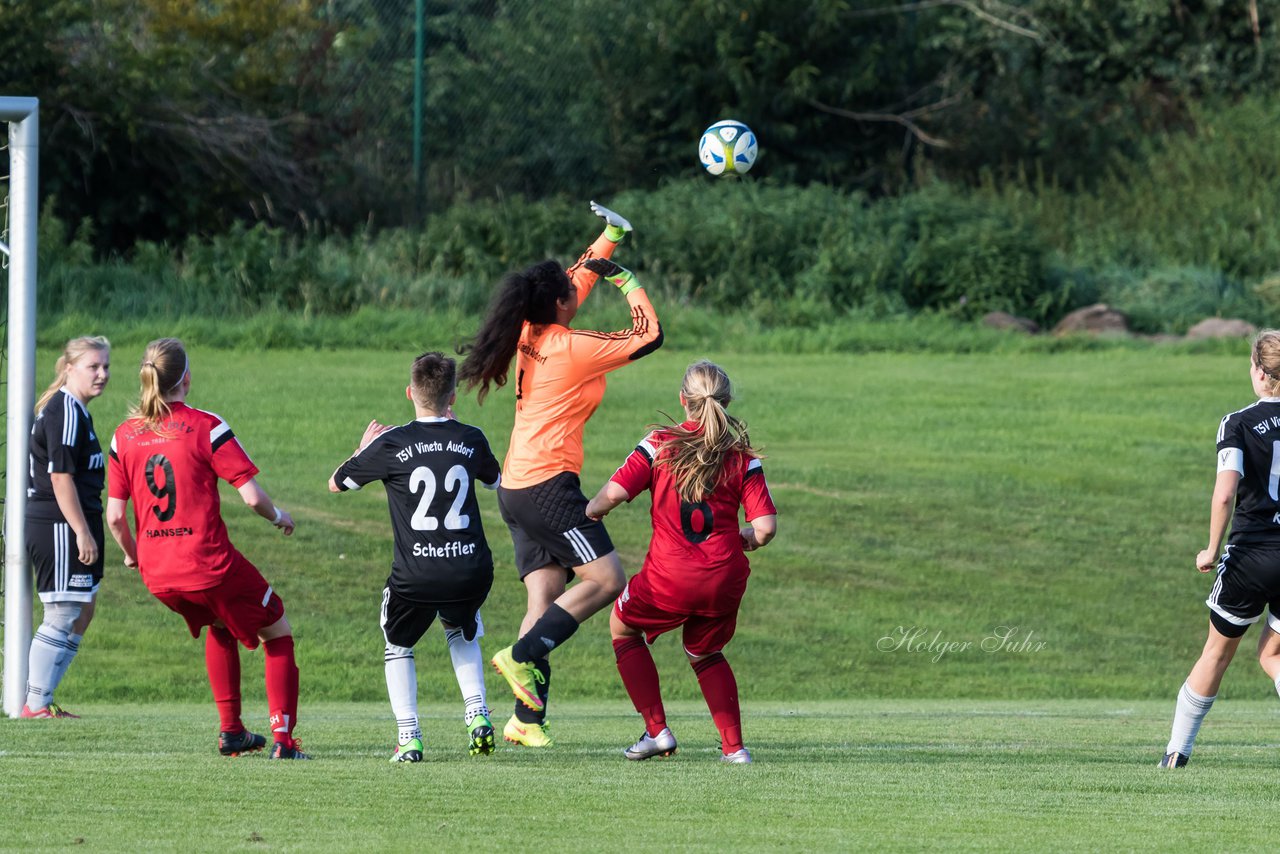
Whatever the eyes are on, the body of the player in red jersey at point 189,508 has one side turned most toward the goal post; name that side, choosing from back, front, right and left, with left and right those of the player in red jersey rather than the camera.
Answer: left

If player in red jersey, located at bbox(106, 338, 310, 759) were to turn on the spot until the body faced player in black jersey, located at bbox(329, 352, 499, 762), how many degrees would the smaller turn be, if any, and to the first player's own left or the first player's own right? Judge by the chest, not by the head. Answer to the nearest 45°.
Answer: approximately 45° to the first player's own right

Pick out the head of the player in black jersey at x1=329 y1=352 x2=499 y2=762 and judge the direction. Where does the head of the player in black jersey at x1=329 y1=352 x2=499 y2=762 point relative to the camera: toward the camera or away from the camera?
away from the camera

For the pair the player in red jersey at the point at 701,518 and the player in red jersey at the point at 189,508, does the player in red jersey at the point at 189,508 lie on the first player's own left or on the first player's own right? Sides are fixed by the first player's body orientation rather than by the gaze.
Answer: on the first player's own left

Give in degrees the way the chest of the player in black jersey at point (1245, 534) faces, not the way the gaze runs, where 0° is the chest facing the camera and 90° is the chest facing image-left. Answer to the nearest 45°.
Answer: approximately 135°

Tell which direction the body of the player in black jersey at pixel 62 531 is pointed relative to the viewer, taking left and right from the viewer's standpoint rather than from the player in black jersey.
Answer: facing to the right of the viewer

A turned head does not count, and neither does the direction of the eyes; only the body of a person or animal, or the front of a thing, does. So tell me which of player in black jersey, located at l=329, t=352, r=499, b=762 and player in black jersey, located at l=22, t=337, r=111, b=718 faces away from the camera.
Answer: player in black jersey, located at l=329, t=352, r=499, b=762

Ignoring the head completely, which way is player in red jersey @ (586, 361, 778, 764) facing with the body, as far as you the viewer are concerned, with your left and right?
facing away from the viewer

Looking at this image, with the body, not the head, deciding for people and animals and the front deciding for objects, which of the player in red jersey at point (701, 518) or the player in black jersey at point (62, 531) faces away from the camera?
the player in red jersey

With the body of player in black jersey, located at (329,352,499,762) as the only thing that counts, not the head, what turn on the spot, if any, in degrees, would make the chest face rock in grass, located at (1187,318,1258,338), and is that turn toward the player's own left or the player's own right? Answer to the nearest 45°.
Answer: approximately 45° to the player's own right

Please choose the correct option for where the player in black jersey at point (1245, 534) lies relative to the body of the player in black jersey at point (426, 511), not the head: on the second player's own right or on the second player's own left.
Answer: on the second player's own right

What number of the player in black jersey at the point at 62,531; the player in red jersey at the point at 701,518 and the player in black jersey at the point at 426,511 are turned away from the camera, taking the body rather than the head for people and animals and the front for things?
2

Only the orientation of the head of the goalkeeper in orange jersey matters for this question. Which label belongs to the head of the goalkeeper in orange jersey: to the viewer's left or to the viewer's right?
to the viewer's right

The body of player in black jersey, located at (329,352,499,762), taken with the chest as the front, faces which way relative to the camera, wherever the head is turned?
away from the camera

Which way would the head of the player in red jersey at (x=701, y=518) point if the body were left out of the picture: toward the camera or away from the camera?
away from the camera
